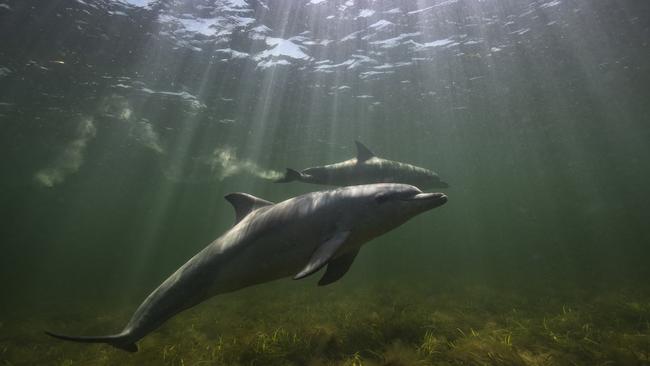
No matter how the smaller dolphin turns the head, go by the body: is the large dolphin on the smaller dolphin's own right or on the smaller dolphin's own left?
on the smaller dolphin's own right

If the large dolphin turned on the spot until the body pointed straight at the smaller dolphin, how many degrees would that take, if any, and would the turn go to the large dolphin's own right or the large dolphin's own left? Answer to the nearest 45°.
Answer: approximately 45° to the large dolphin's own left

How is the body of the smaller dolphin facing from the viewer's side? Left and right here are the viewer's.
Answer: facing to the right of the viewer

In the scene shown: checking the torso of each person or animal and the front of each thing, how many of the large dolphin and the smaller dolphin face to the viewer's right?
2

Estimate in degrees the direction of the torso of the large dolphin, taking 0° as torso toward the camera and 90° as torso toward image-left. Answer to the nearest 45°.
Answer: approximately 270°
